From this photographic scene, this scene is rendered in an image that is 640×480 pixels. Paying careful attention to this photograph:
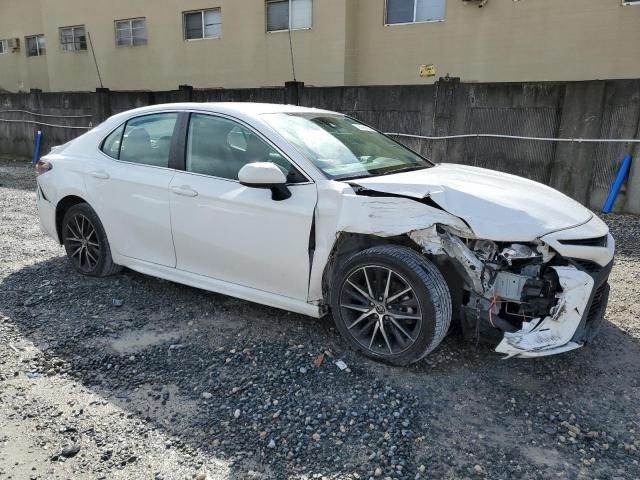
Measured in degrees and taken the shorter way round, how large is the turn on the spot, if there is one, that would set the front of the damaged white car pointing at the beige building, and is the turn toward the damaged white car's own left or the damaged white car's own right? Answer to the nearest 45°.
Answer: approximately 135° to the damaged white car's own left

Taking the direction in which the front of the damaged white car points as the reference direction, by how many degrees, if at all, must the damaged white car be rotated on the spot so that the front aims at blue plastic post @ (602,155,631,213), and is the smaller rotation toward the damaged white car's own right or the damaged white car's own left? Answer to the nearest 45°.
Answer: approximately 90° to the damaged white car's own left

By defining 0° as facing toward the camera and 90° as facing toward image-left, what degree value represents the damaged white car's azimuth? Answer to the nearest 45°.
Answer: approximately 315°

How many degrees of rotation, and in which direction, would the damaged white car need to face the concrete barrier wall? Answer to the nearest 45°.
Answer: approximately 90° to its left

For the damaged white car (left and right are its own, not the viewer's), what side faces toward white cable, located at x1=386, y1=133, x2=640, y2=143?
left

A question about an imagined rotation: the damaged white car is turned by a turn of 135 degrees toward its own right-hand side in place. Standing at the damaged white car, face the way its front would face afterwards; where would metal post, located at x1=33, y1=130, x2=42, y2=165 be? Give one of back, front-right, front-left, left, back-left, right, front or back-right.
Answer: front-right
